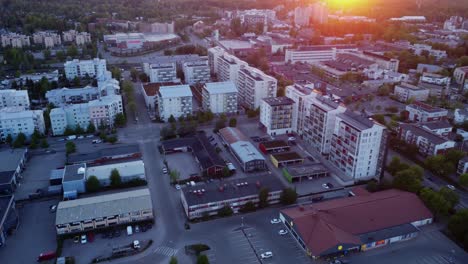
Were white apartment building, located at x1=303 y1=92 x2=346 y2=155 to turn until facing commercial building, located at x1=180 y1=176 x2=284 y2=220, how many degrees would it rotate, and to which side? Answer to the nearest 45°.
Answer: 0° — it already faces it

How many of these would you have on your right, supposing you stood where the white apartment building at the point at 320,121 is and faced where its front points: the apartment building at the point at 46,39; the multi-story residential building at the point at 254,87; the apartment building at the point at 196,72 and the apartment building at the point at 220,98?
4

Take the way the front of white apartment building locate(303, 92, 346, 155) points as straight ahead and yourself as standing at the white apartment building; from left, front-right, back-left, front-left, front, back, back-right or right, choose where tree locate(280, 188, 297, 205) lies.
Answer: front-left

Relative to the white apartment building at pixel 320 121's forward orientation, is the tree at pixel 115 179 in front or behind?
in front

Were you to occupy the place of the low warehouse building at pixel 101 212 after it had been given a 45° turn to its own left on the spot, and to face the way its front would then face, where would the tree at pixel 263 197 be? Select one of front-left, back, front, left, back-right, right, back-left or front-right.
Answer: front-left

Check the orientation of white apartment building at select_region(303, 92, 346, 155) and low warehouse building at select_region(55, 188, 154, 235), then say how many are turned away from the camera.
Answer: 0

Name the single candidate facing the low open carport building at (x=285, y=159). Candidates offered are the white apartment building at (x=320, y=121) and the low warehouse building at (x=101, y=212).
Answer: the white apartment building

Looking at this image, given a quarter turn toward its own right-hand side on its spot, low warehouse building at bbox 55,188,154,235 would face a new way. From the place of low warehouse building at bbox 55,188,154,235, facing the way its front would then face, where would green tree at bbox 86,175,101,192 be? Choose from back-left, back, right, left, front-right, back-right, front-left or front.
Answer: right

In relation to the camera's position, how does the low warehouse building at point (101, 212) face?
facing the viewer

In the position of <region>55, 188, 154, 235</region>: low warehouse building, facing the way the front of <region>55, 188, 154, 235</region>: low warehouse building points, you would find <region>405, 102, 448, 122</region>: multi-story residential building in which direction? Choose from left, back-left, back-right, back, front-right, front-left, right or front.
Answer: left

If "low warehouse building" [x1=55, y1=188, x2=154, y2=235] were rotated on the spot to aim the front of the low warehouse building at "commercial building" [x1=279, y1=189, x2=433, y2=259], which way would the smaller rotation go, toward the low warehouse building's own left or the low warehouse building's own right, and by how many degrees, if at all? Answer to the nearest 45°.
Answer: approximately 45° to the low warehouse building's own left

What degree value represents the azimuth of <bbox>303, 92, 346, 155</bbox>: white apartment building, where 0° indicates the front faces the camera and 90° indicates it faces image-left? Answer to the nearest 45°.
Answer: approximately 45°

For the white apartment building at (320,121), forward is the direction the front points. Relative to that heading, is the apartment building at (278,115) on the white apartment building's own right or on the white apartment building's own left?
on the white apartment building's own right

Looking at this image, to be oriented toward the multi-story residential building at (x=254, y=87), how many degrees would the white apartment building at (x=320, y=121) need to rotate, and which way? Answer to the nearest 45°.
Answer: approximately 90° to its right

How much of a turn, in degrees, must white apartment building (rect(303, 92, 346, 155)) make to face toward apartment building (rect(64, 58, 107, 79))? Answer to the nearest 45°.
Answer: approximately 90° to its right
